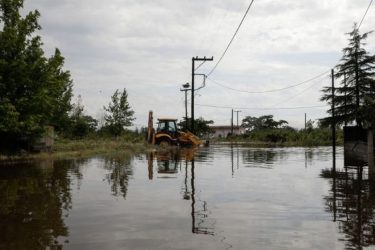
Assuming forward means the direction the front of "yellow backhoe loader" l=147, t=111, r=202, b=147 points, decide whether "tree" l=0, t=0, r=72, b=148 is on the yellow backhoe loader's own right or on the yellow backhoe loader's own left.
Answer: on the yellow backhoe loader's own right

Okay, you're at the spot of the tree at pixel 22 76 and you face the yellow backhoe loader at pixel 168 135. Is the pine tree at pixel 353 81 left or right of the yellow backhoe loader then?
right

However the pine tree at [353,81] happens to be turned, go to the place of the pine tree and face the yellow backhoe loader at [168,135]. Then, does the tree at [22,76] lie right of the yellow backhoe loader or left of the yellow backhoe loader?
left

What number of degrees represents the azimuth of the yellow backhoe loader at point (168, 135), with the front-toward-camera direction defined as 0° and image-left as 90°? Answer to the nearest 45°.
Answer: approximately 270°

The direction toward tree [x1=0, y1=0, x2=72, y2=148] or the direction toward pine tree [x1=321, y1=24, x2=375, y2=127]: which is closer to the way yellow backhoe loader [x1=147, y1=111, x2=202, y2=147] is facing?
the pine tree

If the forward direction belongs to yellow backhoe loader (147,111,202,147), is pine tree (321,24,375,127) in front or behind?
in front
